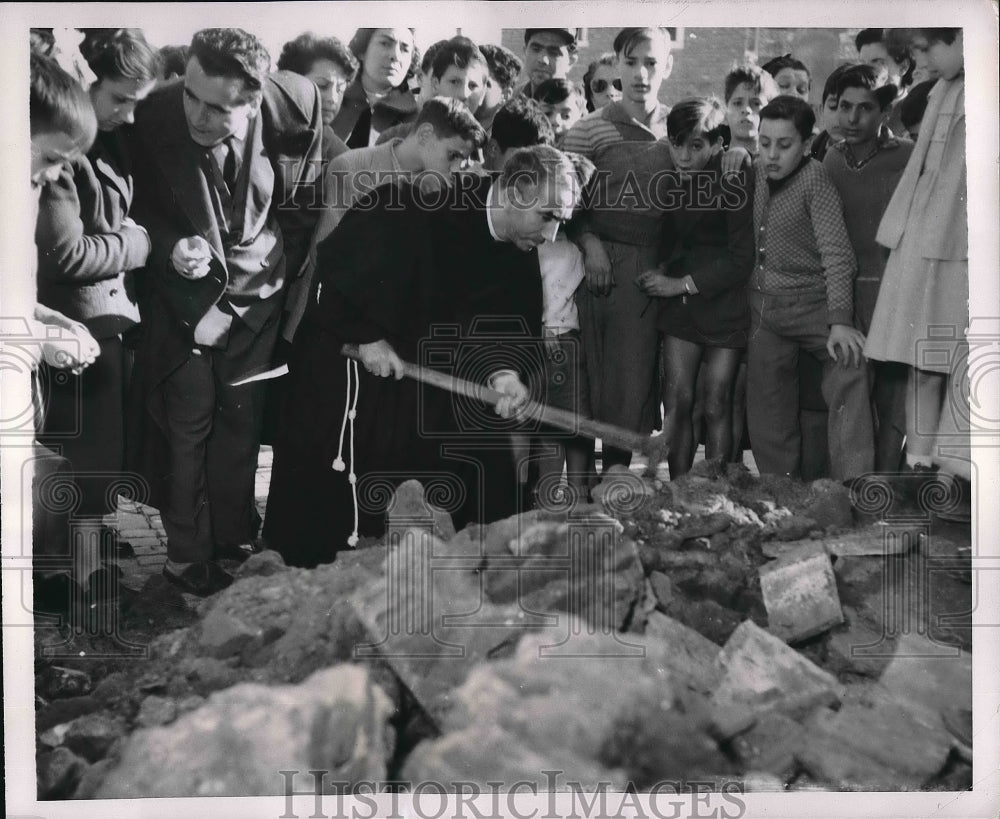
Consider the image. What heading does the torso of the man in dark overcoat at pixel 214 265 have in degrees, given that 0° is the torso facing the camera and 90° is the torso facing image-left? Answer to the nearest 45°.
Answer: approximately 0°

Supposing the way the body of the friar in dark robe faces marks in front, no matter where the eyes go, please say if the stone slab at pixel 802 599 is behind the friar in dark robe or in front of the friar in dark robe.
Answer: in front

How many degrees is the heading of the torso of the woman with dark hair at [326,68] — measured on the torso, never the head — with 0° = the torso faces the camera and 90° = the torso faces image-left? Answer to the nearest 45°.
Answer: approximately 315°

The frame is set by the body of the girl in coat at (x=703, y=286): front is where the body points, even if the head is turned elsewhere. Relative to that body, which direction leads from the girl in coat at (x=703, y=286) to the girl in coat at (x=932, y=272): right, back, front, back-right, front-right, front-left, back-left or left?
back-left
